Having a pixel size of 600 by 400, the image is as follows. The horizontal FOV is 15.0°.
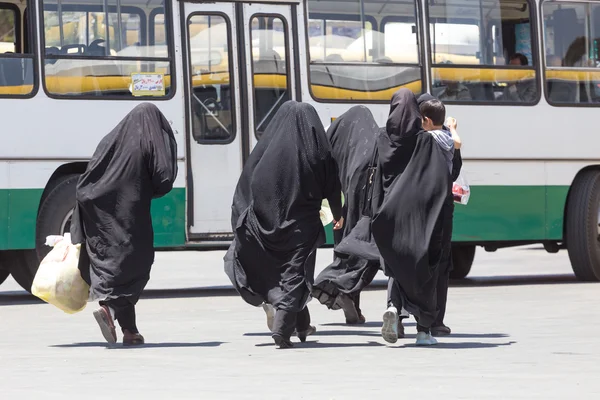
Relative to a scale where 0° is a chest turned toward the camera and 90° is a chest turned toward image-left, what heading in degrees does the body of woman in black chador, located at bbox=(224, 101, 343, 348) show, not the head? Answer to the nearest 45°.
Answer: approximately 225°

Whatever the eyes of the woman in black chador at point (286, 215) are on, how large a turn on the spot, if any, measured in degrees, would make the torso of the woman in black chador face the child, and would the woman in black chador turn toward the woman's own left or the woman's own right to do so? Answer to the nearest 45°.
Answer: approximately 45° to the woman's own right

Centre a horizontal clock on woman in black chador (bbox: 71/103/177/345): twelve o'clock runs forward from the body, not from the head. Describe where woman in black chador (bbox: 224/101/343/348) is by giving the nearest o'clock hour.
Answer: woman in black chador (bbox: 224/101/343/348) is roughly at 2 o'clock from woman in black chador (bbox: 71/103/177/345).

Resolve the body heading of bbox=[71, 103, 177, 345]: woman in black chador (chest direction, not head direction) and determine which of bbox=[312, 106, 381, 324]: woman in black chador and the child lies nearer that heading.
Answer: the woman in black chador

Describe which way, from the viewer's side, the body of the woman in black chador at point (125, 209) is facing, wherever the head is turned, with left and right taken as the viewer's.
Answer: facing away from the viewer and to the right of the viewer

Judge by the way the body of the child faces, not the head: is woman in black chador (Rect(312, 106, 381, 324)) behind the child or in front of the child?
in front

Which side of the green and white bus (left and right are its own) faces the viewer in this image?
right

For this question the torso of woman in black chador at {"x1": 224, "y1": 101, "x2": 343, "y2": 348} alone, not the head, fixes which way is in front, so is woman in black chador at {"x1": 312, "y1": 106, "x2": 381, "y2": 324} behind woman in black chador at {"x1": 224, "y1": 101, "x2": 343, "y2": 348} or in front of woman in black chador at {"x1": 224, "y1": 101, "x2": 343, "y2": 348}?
in front

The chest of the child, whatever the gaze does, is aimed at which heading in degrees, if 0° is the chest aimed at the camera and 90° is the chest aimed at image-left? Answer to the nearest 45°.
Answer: approximately 135°

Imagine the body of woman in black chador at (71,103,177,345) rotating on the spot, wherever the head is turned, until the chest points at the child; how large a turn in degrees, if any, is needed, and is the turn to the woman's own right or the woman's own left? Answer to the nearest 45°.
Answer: approximately 45° to the woman's own right

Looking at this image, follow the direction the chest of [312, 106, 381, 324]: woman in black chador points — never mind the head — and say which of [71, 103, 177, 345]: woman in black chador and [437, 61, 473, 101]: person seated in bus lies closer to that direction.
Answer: the person seated in bus

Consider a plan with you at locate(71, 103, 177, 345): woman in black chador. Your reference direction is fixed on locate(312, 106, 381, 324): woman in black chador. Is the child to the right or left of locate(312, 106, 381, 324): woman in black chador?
right
